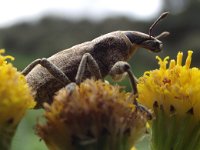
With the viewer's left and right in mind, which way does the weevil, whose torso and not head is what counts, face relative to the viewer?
facing to the right of the viewer

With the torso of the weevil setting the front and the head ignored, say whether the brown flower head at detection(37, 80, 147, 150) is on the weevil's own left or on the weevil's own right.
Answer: on the weevil's own right
